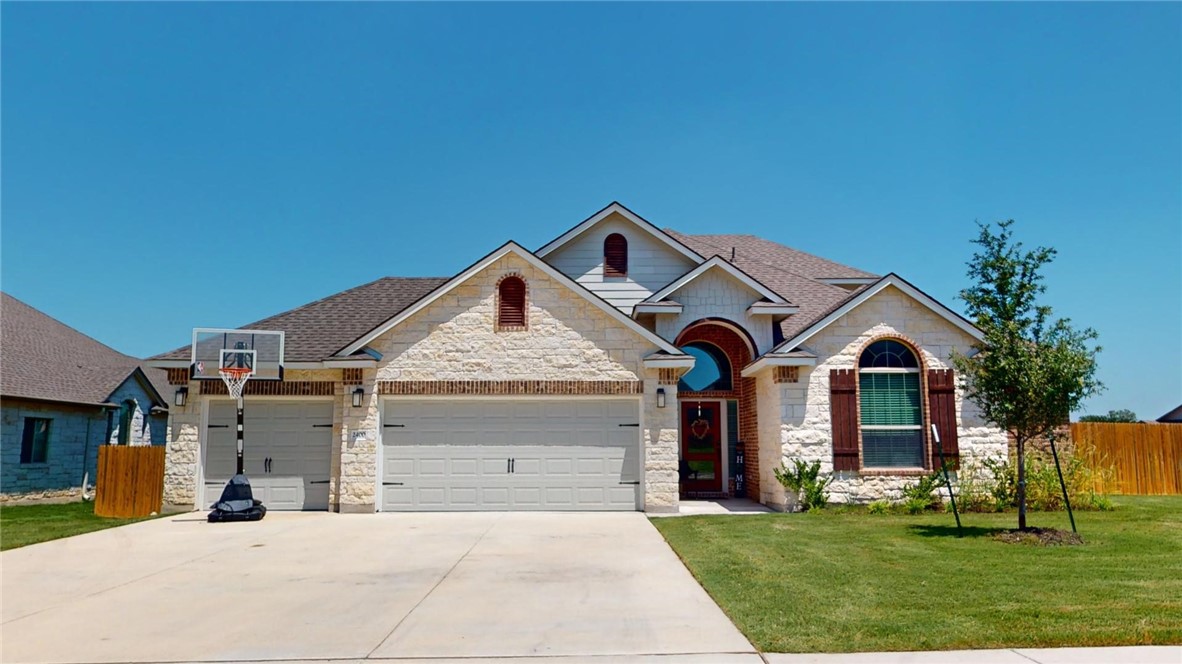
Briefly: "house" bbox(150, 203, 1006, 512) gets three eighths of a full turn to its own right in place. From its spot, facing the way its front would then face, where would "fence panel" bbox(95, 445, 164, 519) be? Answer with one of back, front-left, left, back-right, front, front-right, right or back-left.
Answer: front-left

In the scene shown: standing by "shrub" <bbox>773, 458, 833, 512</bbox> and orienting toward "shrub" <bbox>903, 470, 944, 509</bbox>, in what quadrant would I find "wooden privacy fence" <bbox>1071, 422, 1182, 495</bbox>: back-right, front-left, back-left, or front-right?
front-left

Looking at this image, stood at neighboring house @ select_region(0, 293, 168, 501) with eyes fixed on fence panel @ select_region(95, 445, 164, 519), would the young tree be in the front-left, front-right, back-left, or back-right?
front-left

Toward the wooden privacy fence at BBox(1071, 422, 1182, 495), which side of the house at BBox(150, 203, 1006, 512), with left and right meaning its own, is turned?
left

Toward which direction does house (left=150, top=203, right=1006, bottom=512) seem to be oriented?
toward the camera

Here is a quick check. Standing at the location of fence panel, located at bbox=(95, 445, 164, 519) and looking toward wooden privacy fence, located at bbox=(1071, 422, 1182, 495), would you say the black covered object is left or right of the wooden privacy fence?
right

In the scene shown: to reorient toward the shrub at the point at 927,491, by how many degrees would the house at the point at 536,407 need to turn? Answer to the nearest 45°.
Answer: approximately 90° to its left

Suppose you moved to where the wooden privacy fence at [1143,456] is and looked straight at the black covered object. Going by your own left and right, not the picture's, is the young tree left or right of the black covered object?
left

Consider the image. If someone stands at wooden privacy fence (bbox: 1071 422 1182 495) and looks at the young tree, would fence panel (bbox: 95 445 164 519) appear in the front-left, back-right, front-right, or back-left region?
front-right

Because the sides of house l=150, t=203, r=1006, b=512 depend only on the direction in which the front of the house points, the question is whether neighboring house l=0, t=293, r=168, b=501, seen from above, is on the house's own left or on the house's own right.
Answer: on the house's own right

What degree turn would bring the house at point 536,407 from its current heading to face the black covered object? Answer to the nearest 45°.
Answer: approximately 90° to its right
